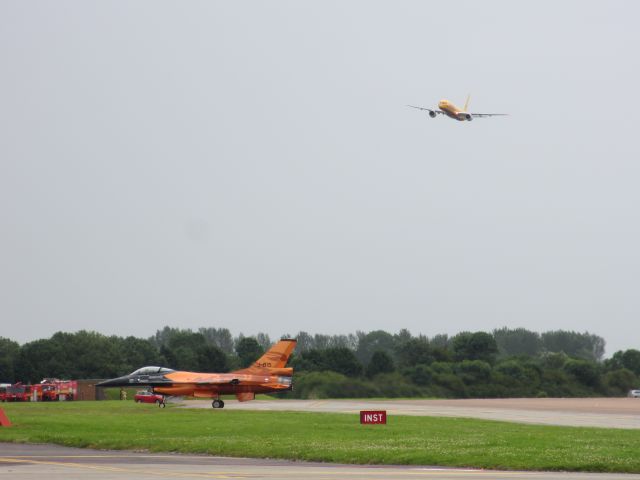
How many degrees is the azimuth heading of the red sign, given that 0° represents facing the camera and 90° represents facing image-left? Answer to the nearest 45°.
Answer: approximately 0°
